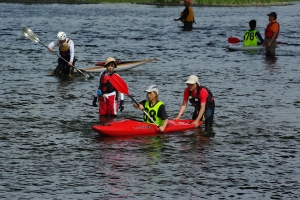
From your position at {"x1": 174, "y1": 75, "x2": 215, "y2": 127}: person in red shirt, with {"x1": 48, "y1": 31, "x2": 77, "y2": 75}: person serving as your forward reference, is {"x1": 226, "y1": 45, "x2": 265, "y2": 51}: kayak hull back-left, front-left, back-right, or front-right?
front-right

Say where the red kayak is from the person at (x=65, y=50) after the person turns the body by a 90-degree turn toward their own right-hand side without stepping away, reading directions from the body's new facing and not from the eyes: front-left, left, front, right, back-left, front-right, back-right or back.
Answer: back-left

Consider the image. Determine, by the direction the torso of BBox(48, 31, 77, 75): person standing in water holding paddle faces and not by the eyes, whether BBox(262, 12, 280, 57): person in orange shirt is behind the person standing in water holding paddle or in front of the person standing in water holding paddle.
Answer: behind

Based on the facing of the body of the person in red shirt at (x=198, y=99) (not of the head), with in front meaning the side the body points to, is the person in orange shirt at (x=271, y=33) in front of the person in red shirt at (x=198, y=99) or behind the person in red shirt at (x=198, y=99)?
behind

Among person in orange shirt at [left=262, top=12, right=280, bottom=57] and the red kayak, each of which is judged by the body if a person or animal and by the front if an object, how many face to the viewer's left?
2

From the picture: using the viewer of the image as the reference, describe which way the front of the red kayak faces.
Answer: facing to the left of the viewer
